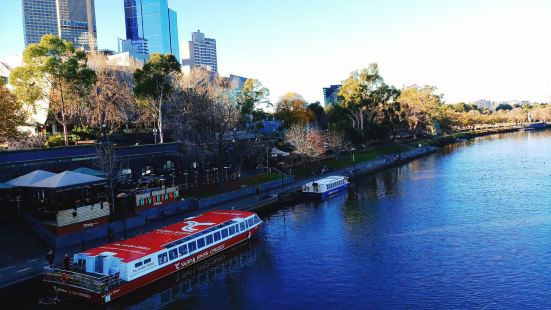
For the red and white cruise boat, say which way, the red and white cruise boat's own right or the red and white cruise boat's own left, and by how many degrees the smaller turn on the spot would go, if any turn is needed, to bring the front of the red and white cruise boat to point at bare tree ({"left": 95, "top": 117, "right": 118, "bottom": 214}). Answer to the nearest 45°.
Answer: approximately 45° to the red and white cruise boat's own left

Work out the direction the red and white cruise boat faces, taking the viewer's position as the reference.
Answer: facing away from the viewer and to the right of the viewer
